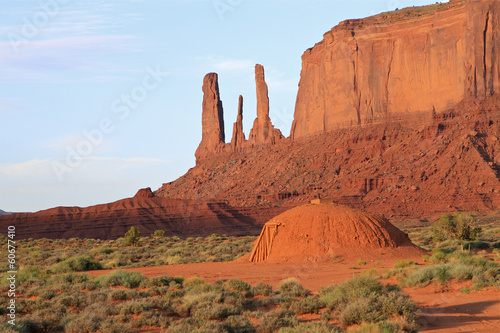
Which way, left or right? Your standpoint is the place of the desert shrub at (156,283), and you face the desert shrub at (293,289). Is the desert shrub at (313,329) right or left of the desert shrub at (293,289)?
right

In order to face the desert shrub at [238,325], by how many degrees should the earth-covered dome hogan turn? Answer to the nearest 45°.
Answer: approximately 90° to its left

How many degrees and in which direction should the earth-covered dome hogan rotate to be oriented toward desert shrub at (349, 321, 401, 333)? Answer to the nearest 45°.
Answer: approximately 90° to its left

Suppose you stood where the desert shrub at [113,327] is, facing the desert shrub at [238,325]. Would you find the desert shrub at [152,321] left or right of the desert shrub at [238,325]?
left

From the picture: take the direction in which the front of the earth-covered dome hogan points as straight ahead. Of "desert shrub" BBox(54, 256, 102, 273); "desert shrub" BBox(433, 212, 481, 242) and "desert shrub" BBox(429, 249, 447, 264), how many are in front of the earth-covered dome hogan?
1

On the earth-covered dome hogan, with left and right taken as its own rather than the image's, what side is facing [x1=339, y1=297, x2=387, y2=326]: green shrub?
left

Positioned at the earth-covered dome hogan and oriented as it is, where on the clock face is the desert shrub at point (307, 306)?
The desert shrub is roughly at 9 o'clock from the earth-covered dome hogan.

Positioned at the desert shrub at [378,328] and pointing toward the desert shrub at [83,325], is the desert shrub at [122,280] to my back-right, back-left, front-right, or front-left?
front-right

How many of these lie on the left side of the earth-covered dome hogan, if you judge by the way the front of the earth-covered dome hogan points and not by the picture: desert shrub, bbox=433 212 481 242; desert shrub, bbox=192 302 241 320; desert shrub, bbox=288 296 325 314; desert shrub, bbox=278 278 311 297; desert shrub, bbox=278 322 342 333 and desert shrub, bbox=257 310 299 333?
5

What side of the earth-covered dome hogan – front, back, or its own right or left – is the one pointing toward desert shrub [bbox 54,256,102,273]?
front

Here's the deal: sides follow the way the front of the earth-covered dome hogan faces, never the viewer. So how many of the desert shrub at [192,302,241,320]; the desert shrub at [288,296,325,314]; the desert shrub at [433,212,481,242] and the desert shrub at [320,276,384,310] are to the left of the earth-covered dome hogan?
3

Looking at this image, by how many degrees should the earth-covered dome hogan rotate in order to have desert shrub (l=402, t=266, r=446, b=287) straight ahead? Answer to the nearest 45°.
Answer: approximately 90° to its left

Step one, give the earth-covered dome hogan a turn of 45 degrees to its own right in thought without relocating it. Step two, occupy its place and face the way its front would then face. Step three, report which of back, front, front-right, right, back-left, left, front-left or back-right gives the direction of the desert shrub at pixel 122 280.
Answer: left

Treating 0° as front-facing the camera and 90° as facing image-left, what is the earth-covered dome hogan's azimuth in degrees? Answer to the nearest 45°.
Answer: approximately 90°
